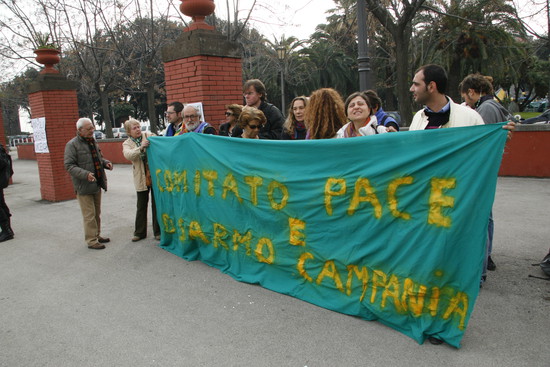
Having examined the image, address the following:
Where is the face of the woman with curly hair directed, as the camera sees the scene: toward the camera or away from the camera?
away from the camera

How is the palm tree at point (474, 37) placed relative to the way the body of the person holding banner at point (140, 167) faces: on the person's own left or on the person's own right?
on the person's own left

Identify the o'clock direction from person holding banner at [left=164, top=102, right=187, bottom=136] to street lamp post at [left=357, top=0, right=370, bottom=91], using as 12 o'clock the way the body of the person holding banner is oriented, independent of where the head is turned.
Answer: The street lamp post is roughly at 7 o'clock from the person holding banner.

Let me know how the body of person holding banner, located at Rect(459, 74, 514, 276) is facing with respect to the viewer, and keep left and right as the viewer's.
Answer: facing to the left of the viewer

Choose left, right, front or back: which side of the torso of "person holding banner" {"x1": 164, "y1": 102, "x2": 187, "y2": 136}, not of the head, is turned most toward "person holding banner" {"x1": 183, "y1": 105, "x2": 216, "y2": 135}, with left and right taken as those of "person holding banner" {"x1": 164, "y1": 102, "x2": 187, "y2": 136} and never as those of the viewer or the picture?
left

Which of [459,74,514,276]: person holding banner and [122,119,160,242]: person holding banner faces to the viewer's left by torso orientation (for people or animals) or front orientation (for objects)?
[459,74,514,276]: person holding banner

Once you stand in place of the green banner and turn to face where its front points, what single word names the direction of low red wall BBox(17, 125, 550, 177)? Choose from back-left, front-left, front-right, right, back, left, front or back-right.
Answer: back

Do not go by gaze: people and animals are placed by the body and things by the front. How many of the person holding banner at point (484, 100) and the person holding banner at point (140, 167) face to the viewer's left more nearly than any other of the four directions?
1

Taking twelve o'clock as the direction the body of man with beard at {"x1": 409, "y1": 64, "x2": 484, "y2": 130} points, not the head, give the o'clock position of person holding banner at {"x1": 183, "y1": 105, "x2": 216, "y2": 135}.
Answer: The person holding banner is roughly at 2 o'clock from the man with beard.

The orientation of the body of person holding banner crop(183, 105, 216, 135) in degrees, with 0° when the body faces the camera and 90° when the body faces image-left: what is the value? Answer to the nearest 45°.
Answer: approximately 45°

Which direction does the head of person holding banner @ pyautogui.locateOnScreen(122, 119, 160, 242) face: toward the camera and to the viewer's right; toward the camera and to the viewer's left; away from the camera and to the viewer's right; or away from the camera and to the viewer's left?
toward the camera and to the viewer's right

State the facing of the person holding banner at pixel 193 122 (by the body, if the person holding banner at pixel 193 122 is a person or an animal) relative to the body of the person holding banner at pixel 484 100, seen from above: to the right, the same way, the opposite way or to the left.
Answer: to the left

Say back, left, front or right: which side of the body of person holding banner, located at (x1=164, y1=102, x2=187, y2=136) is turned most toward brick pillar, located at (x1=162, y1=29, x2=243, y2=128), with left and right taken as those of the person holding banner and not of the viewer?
back
